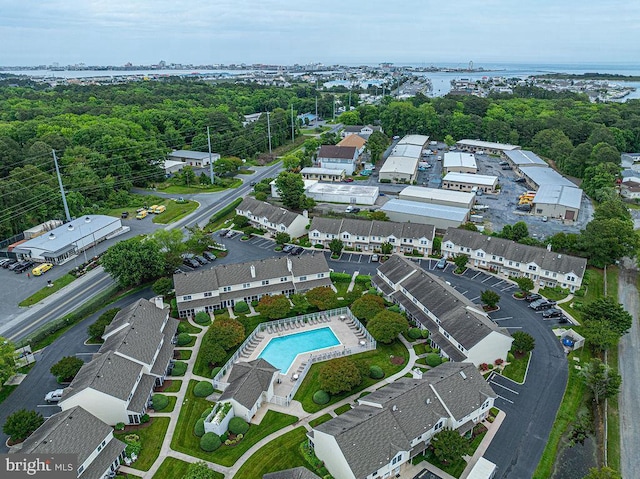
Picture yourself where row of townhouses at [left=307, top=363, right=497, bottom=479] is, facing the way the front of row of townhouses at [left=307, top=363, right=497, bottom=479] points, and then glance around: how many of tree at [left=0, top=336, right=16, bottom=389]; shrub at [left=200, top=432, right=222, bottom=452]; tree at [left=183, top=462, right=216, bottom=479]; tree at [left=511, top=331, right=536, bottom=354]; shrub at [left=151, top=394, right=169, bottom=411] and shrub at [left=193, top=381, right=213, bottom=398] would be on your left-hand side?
1

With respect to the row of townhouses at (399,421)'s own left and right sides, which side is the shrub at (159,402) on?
on its right

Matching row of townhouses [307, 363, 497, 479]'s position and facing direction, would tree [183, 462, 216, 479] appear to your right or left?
on your right

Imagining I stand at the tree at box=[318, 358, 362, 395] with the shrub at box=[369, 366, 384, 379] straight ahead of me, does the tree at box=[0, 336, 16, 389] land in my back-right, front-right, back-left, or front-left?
back-left

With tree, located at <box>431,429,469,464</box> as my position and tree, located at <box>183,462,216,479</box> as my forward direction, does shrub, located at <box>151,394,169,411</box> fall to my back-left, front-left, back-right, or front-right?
front-right

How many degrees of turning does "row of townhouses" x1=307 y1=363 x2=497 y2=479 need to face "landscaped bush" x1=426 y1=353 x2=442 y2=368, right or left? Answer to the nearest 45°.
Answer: approximately 135° to its left

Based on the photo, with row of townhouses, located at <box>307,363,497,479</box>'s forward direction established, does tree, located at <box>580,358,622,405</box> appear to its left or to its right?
on its left

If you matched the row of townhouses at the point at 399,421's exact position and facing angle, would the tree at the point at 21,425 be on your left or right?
on your right

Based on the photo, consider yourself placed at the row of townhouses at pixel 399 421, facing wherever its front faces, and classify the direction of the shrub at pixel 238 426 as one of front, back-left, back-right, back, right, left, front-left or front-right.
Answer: back-right

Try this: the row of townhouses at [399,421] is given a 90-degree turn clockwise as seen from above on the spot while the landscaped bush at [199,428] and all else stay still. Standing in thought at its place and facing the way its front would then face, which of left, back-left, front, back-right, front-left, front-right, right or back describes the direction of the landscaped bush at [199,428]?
front-right

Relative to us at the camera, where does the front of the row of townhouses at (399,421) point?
facing the viewer and to the right of the viewer

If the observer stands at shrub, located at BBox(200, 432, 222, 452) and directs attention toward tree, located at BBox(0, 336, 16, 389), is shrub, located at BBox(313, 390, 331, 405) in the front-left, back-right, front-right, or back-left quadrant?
back-right

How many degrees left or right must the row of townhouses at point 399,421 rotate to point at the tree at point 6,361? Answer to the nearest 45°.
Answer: approximately 135° to its right

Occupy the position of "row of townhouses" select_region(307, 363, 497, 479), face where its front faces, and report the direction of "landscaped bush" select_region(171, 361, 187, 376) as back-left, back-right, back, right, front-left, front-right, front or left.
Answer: back-right
